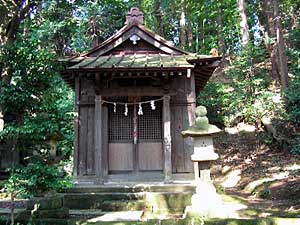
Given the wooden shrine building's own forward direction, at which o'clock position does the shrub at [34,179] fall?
The shrub is roughly at 1 o'clock from the wooden shrine building.

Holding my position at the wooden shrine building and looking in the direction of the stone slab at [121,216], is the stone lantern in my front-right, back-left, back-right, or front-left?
front-left

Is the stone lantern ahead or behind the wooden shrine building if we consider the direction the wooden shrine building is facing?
ahead

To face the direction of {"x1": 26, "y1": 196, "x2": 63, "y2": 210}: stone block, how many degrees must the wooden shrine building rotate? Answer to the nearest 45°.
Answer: approximately 45° to its right

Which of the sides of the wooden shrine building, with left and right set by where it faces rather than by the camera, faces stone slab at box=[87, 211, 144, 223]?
front

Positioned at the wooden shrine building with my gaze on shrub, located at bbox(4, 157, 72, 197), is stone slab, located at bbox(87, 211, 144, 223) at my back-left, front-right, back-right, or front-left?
front-left

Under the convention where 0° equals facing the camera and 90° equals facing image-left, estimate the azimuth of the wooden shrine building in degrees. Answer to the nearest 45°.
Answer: approximately 0°
